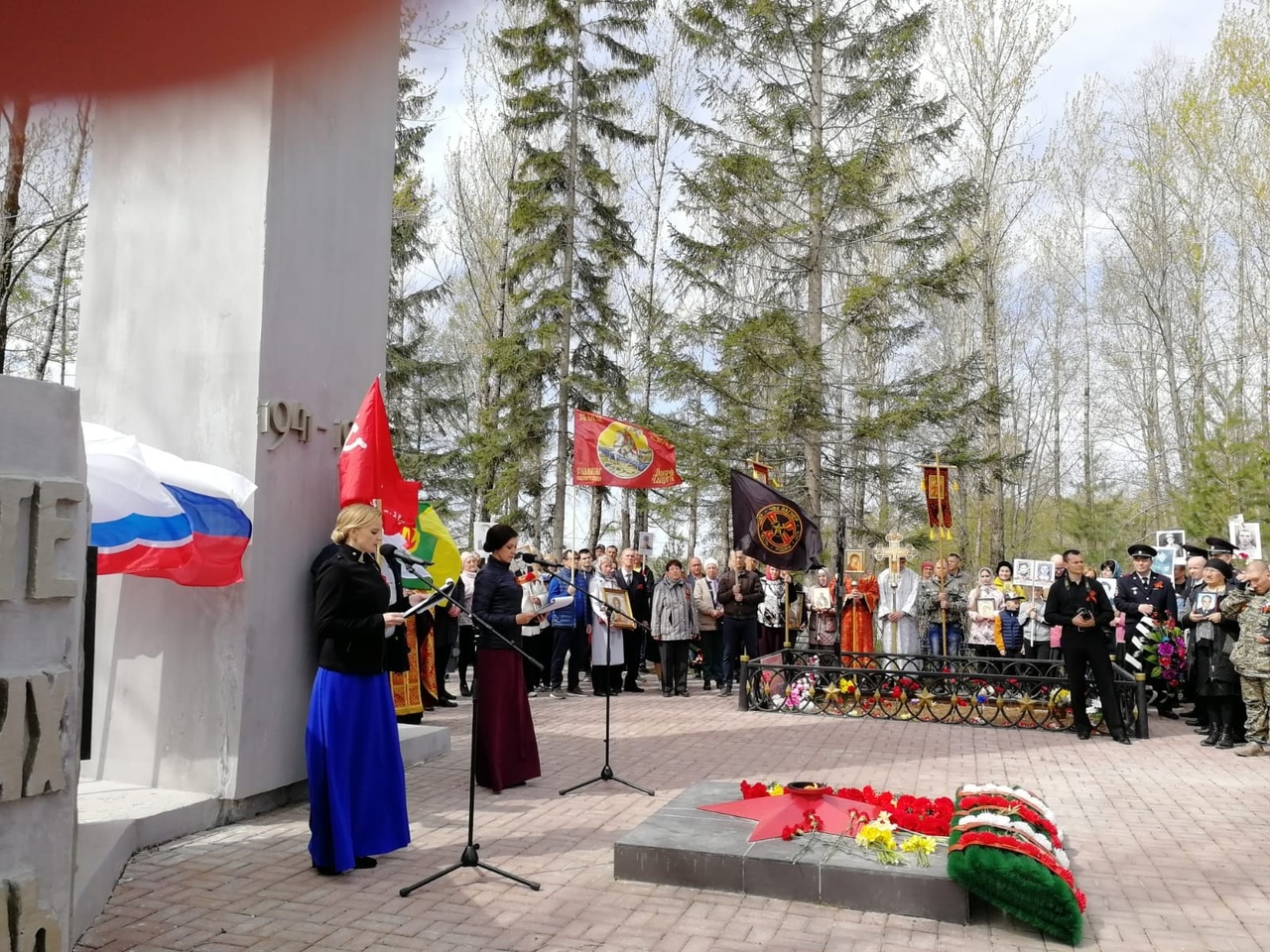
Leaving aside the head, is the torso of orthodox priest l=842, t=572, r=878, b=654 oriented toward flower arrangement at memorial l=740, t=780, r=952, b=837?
yes

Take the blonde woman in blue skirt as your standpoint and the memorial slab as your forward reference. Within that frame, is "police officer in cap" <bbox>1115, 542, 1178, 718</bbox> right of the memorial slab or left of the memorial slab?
left
